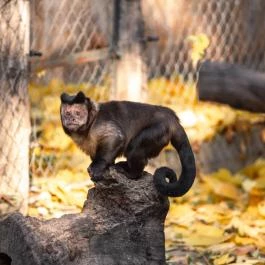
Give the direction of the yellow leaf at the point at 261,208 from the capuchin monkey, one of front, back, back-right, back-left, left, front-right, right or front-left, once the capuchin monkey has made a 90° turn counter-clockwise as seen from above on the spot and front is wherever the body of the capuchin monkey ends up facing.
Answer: back-left

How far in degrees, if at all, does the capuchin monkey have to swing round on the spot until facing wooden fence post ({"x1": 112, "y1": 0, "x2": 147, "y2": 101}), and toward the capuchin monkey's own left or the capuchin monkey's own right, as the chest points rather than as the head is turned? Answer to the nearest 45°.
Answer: approximately 90° to the capuchin monkey's own right

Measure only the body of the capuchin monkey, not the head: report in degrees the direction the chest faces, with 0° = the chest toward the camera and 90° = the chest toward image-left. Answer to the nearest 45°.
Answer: approximately 90°
